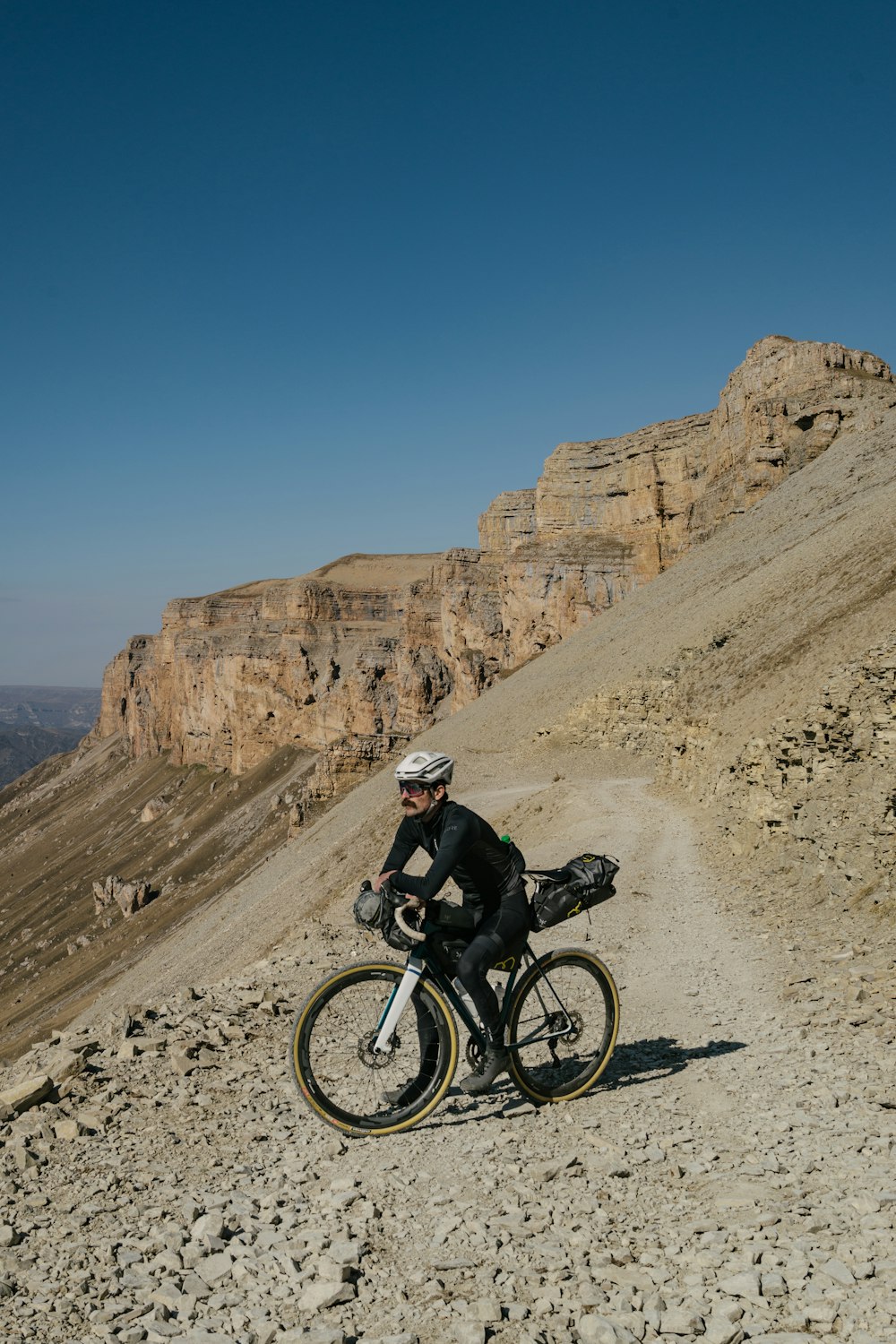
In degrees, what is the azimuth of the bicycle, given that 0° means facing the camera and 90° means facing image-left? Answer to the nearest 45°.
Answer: approximately 45°

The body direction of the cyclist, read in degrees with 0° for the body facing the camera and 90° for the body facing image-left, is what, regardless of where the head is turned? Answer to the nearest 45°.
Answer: approximately 45°

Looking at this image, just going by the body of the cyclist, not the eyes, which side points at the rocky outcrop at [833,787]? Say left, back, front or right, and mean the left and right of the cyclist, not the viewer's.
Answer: back

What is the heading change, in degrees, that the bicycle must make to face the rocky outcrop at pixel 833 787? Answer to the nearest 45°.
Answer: approximately 180°
